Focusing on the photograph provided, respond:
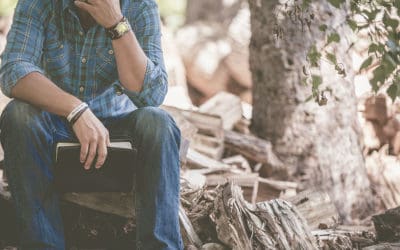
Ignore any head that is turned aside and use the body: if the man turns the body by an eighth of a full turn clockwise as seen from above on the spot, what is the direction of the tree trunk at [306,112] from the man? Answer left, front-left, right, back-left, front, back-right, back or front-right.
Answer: back

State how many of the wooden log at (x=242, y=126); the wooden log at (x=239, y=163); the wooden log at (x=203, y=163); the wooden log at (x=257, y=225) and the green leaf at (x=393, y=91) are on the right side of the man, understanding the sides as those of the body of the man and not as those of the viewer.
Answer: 0

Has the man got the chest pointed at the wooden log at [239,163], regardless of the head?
no

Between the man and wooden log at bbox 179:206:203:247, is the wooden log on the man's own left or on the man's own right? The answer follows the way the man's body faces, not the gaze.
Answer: on the man's own left

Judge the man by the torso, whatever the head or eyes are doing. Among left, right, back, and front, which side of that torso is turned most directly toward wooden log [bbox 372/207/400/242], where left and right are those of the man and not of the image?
left

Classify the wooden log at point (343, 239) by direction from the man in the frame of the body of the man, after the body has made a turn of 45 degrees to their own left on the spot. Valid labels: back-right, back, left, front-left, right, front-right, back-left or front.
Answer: front-left

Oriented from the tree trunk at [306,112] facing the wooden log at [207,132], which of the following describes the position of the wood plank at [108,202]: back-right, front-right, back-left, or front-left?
front-left

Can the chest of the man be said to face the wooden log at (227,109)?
no

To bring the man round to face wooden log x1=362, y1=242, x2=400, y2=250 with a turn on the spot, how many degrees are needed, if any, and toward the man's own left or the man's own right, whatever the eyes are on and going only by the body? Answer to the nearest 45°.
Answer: approximately 90° to the man's own left

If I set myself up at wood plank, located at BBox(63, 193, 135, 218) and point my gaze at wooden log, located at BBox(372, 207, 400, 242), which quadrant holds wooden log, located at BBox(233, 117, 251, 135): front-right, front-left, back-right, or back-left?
front-left

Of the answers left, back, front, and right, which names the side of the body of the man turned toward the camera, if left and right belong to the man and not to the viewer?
front

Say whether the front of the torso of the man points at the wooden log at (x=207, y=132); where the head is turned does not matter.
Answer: no

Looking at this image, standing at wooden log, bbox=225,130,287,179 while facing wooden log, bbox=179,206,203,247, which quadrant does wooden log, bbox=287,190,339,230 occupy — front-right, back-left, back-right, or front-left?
front-left

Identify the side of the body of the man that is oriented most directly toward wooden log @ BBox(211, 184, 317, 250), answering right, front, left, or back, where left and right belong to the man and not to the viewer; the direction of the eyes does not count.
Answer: left
